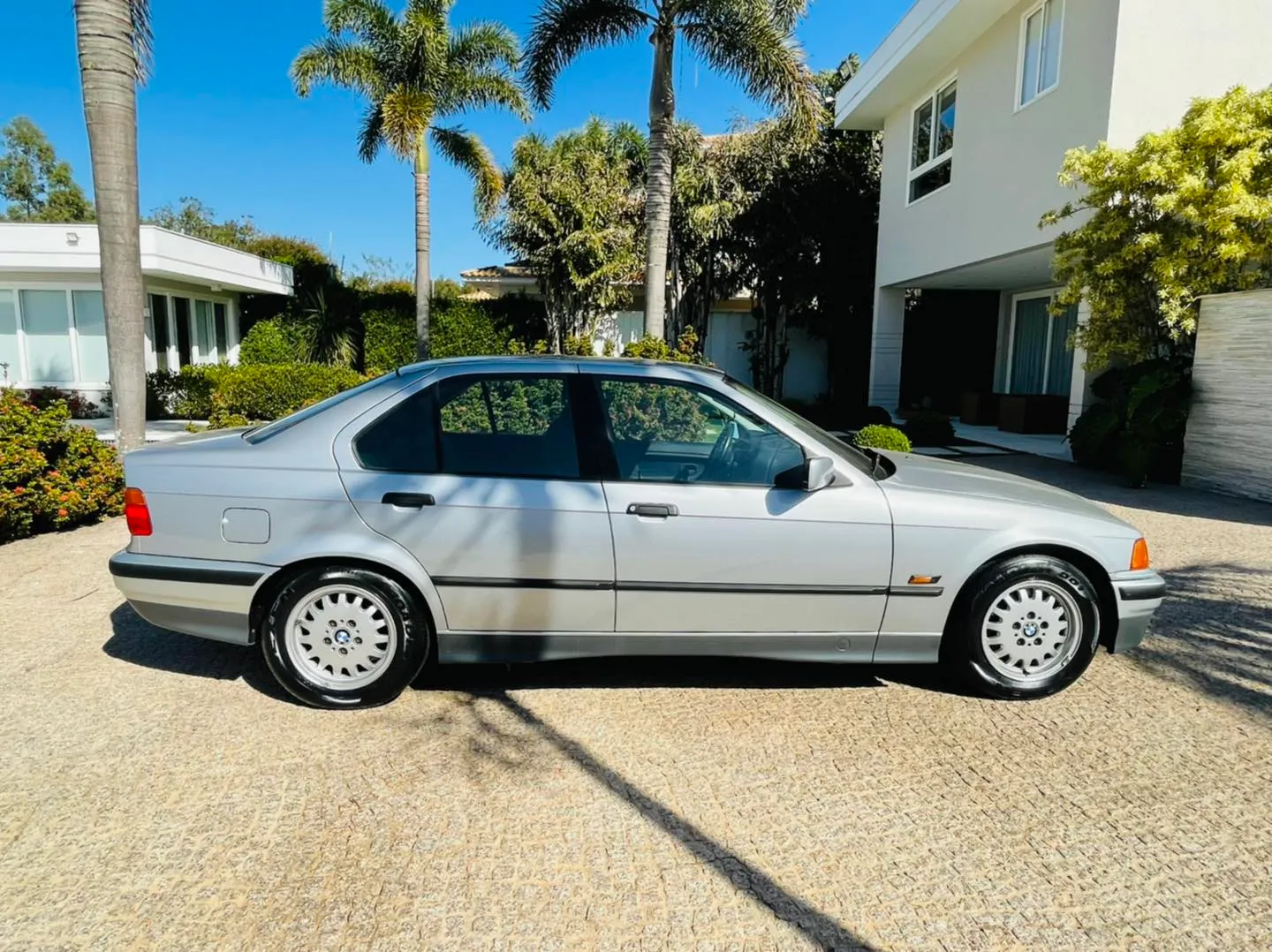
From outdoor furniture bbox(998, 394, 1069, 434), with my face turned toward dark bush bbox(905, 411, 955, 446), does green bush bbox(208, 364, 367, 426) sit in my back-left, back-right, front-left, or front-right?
front-right

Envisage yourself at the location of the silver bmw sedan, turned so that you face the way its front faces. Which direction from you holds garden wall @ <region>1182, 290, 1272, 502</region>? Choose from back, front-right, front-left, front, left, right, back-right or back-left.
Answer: front-left

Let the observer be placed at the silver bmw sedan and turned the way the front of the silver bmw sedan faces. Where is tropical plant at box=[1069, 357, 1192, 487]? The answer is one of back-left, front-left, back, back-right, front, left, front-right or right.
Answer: front-left

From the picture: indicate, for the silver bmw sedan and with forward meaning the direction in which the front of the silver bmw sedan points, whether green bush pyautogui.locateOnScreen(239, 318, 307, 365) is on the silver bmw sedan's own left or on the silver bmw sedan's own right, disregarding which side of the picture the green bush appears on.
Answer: on the silver bmw sedan's own left

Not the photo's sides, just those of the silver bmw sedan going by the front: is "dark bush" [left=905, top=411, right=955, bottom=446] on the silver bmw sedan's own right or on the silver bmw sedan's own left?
on the silver bmw sedan's own left

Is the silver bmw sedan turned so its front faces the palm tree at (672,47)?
no

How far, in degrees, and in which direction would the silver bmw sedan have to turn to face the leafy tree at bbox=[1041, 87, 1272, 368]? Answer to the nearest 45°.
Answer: approximately 45° to its left

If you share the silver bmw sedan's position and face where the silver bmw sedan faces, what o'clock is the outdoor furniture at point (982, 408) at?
The outdoor furniture is roughly at 10 o'clock from the silver bmw sedan.

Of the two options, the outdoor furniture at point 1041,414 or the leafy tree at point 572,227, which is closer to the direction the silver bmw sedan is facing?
the outdoor furniture

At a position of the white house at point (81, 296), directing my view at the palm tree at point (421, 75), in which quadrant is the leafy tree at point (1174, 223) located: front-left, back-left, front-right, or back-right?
front-right

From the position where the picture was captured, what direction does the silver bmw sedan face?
facing to the right of the viewer

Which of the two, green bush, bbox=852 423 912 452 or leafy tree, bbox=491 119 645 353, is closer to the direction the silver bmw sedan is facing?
the green bush

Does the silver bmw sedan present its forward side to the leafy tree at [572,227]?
no

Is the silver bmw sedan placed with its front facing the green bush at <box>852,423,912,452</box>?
no

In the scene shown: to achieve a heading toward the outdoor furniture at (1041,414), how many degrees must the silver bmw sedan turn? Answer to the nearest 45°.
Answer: approximately 45° to its left
